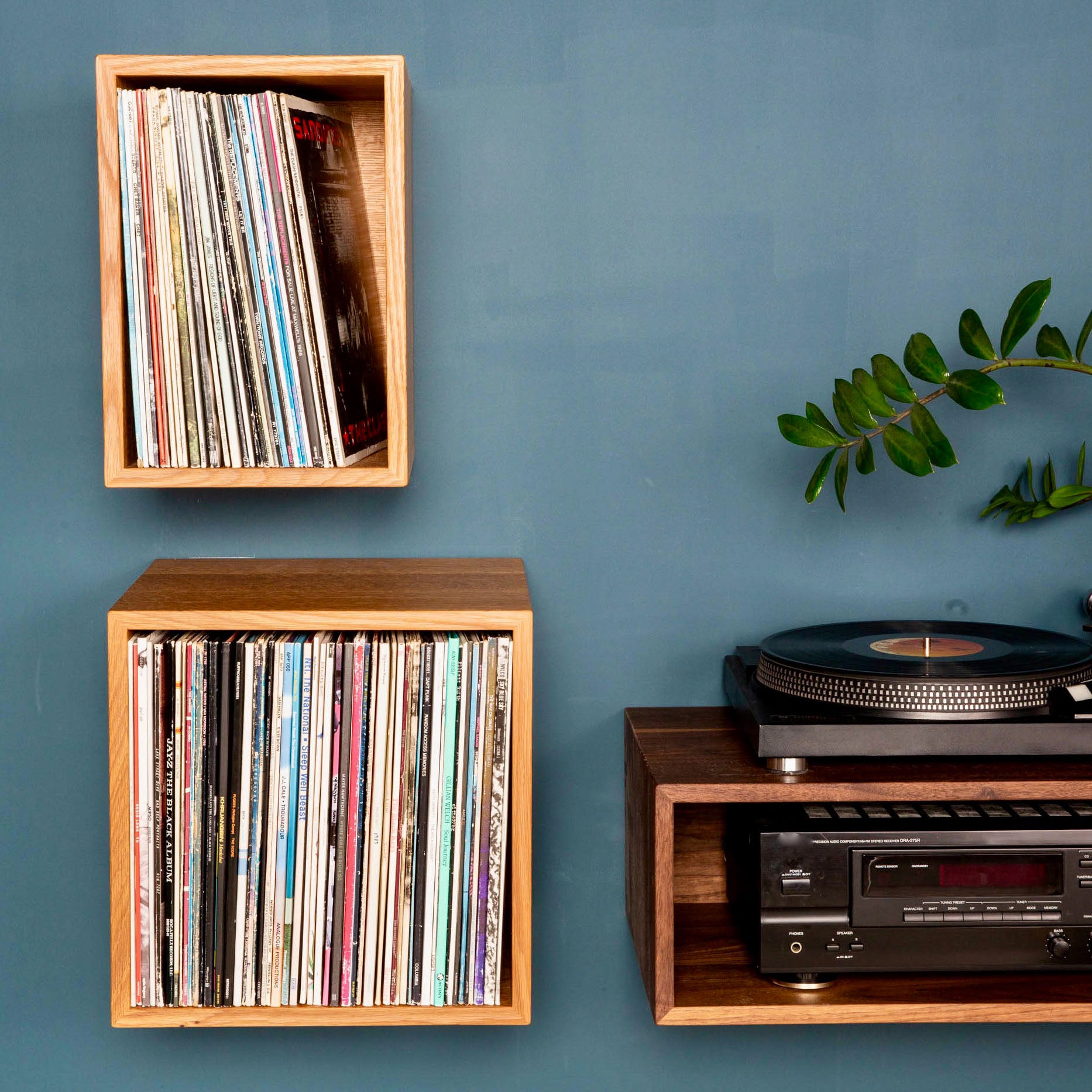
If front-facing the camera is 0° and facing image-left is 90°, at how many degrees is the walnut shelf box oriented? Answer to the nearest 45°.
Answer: approximately 0°

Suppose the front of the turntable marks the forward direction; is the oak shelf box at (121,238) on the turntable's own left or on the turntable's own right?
on the turntable's own right

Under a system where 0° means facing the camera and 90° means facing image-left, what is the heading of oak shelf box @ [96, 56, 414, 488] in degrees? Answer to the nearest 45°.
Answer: approximately 0°

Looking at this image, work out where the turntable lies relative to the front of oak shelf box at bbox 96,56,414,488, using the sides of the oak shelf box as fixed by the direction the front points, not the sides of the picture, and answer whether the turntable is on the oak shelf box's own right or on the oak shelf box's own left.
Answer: on the oak shelf box's own left

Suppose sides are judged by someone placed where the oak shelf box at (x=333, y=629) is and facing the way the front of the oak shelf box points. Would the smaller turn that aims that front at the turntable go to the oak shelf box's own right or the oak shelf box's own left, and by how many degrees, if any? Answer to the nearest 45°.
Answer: approximately 90° to the oak shelf box's own left

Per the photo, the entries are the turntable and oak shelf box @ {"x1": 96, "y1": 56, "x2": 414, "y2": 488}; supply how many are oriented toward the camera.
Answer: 2

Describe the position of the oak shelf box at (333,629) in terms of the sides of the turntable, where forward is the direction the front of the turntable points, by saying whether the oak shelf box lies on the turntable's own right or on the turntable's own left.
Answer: on the turntable's own right
